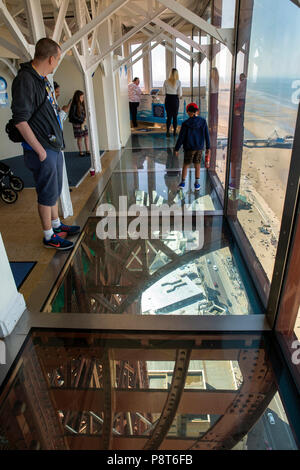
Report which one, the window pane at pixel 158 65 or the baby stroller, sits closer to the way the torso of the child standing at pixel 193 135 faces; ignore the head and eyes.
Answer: the window pane

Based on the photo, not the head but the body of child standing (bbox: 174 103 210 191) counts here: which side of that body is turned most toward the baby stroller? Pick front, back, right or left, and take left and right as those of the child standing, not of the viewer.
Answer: left

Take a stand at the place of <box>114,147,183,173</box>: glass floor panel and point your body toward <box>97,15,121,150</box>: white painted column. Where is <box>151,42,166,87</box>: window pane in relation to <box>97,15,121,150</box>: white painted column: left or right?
right

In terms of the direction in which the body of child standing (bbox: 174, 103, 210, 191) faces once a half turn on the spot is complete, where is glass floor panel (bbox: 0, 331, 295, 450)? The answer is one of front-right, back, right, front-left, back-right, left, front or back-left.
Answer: front

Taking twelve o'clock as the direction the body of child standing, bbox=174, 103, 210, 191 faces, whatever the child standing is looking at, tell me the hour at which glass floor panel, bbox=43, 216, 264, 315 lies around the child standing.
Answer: The glass floor panel is roughly at 6 o'clock from the child standing.

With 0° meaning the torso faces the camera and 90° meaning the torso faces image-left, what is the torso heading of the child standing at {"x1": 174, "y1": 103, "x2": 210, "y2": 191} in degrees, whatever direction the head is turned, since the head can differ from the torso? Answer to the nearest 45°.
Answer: approximately 180°

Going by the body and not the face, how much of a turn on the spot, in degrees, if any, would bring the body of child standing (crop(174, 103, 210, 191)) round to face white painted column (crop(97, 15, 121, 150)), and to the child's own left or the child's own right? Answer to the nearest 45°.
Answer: approximately 45° to the child's own left

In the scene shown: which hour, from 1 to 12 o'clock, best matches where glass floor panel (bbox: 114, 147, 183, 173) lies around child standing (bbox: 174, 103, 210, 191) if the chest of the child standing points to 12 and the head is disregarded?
The glass floor panel is roughly at 11 o'clock from the child standing.

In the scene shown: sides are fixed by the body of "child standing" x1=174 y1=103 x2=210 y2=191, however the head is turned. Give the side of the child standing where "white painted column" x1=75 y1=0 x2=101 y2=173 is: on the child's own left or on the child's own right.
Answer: on the child's own left
